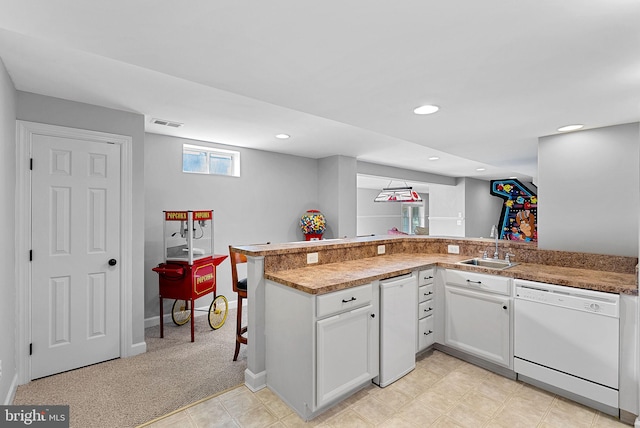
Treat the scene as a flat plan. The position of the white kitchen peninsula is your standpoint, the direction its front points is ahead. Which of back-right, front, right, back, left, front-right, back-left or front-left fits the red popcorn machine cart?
right

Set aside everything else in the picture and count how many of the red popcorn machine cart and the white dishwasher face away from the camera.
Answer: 0

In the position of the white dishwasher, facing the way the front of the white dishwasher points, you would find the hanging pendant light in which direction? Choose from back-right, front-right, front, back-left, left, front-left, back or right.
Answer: right

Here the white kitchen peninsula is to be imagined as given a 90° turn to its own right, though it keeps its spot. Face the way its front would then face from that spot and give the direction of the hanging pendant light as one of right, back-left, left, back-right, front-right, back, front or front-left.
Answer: right

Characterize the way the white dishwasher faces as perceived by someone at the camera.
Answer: facing the viewer and to the left of the viewer

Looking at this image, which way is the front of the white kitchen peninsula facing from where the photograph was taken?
facing the viewer

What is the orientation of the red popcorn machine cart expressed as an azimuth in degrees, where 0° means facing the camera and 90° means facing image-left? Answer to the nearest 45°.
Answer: approximately 315°
